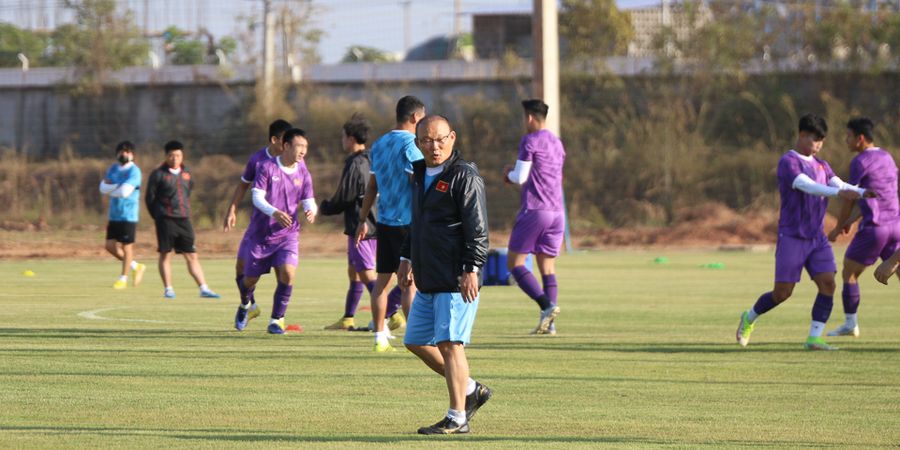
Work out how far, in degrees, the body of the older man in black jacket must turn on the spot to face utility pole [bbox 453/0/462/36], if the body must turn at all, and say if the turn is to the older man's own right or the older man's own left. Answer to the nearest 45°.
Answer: approximately 135° to the older man's own right

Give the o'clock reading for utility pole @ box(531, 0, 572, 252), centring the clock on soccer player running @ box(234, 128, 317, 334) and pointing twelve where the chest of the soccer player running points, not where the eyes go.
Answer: The utility pole is roughly at 8 o'clock from the soccer player running.

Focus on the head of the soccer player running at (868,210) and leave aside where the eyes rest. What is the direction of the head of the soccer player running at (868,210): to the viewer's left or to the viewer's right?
to the viewer's left

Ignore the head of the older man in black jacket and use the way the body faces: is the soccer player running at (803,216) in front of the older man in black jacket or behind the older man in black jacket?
behind
